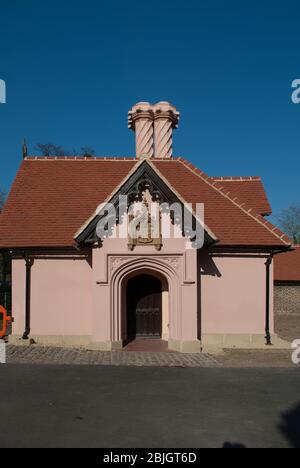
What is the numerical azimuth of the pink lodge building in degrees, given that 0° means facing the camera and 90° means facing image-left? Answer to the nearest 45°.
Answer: approximately 0°
